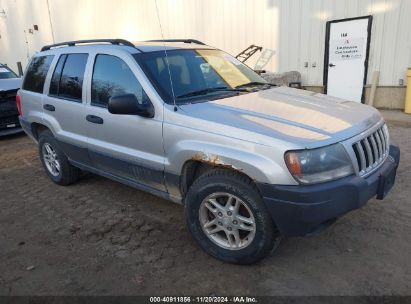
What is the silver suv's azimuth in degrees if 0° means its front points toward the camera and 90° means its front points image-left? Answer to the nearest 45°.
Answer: approximately 315°
